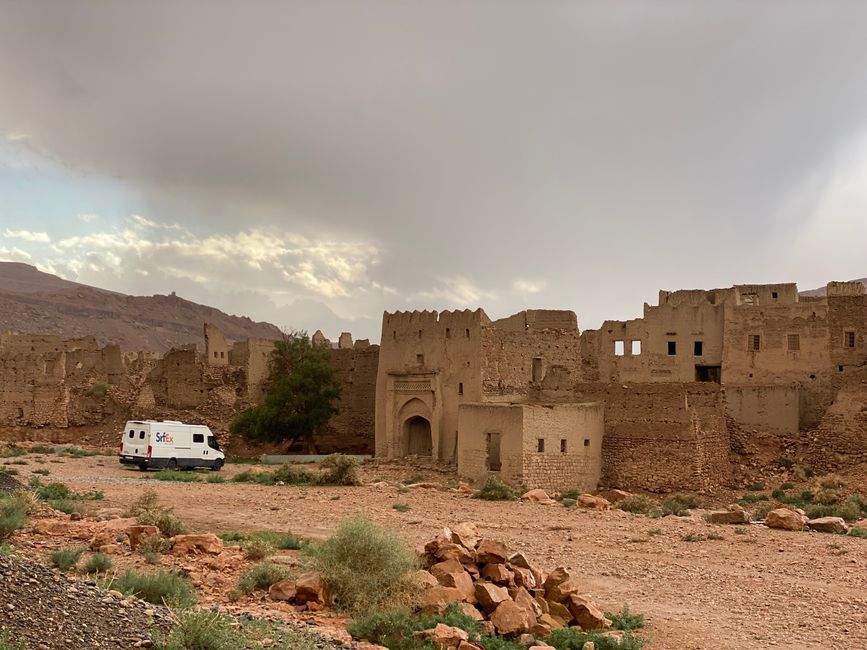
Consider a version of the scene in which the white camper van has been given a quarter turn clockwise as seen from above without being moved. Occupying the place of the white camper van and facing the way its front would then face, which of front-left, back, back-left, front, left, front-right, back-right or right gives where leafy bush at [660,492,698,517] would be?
front

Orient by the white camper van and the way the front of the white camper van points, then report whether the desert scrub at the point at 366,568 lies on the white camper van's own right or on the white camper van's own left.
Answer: on the white camper van's own right

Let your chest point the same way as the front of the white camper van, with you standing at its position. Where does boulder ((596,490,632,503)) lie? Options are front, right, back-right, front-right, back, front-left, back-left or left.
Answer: right

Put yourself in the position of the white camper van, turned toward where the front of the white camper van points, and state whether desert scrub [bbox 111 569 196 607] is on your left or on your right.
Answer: on your right

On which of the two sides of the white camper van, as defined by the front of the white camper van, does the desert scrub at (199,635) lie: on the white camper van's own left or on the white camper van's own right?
on the white camper van's own right

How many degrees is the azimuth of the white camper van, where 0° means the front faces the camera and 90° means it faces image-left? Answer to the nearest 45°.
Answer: approximately 225°

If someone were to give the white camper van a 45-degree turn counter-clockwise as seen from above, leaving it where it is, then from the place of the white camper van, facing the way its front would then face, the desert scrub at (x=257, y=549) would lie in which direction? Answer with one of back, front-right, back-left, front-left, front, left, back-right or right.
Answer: back

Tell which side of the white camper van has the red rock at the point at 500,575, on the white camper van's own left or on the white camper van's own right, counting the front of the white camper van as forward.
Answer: on the white camper van's own right

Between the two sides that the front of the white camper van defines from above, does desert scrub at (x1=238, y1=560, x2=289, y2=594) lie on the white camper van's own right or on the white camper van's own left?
on the white camper van's own right

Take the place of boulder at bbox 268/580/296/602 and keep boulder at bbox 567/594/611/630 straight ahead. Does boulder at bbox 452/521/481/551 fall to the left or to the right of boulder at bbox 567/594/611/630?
left

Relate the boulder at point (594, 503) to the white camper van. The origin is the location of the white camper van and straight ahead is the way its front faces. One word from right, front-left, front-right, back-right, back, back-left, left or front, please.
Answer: right

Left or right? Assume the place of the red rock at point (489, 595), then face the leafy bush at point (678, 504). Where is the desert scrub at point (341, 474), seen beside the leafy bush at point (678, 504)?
left

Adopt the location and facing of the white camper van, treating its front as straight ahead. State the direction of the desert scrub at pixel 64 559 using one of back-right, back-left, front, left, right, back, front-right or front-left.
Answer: back-right
